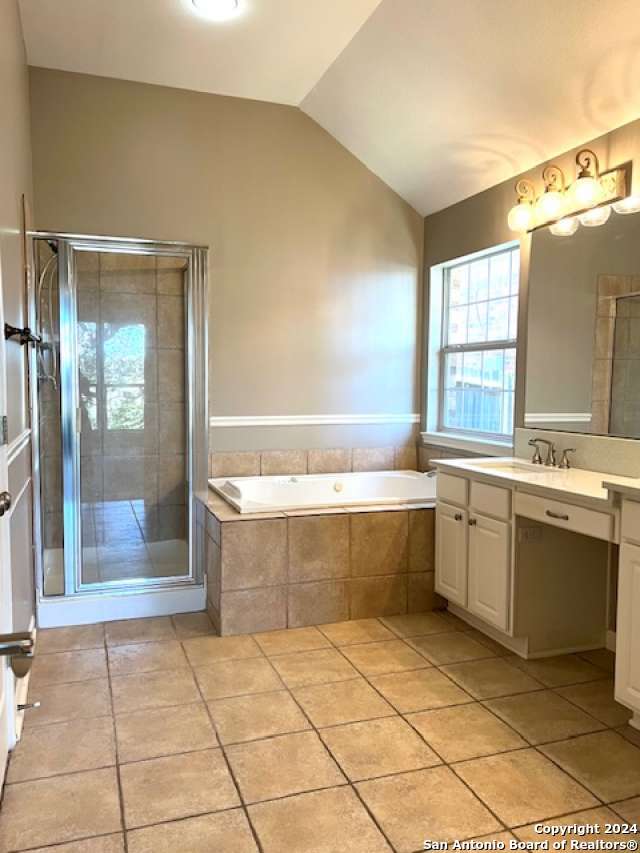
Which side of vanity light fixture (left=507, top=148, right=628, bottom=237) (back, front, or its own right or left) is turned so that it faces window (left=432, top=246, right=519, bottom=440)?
right

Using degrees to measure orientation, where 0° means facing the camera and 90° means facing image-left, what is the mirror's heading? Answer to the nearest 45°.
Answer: approximately 45°

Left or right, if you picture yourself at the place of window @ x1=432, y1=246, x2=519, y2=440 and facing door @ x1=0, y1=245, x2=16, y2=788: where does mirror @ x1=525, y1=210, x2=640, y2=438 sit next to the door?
left

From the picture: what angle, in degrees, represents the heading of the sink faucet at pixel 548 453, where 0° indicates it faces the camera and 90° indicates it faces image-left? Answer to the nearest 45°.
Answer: approximately 45°

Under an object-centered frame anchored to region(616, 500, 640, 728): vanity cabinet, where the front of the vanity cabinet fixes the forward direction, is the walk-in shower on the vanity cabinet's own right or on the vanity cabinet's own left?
on the vanity cabinet's own right

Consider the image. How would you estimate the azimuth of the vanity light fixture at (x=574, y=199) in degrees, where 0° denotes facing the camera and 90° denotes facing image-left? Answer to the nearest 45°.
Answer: approximately 45°
